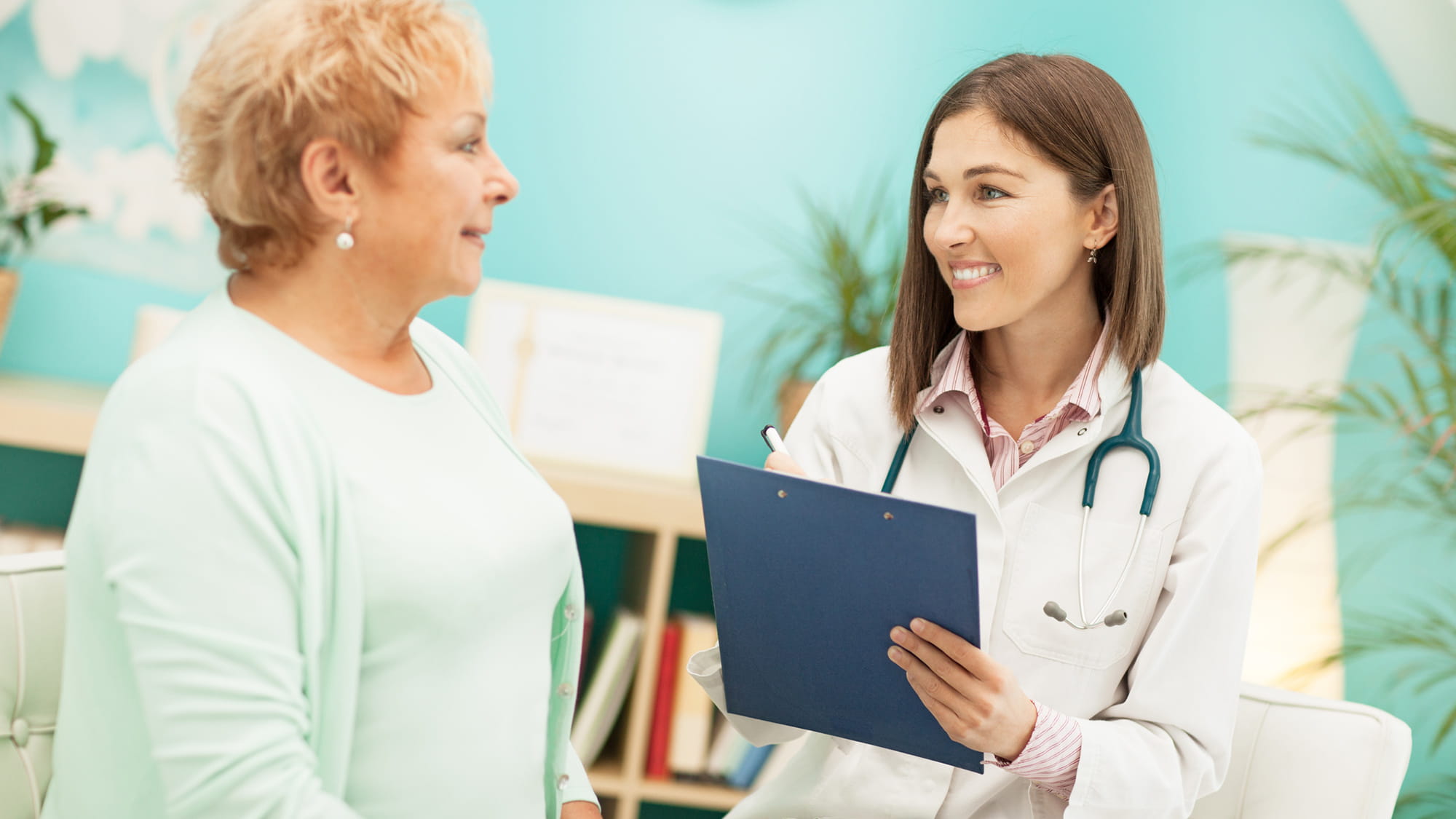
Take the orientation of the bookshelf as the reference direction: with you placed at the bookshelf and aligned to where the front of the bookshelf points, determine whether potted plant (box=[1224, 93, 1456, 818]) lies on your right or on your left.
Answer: on your left

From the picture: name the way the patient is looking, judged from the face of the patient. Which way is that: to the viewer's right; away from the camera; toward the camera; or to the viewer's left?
to the viewer's right

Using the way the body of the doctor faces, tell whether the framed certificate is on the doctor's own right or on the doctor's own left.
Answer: on the doctor's own right

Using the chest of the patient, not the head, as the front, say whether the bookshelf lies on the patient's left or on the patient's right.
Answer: on the patient's left

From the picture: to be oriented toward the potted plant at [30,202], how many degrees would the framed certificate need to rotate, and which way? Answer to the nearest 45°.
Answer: approximately 90° to its right

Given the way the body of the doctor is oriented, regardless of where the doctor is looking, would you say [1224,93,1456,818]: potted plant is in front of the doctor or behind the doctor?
behind

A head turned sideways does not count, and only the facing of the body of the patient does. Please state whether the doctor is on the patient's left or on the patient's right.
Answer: on the patient's left
